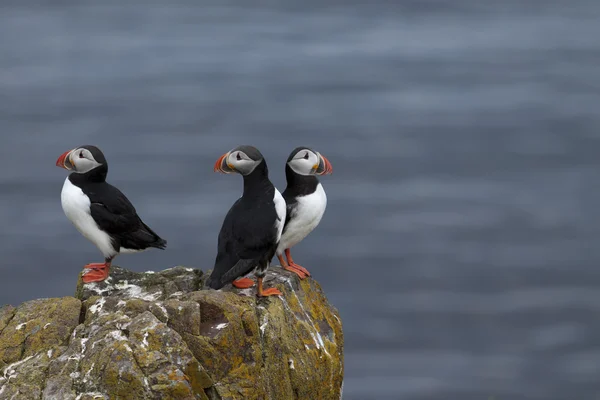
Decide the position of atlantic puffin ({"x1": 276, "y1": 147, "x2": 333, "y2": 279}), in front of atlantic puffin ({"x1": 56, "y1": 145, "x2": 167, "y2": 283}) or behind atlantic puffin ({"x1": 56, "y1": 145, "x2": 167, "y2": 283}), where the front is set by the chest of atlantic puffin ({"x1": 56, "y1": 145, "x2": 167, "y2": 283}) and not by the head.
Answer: behind

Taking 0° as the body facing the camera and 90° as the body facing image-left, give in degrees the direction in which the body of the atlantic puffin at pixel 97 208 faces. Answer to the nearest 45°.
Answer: approximately 90°

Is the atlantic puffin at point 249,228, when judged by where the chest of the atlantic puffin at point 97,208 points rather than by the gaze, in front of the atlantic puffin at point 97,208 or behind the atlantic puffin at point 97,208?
behind
